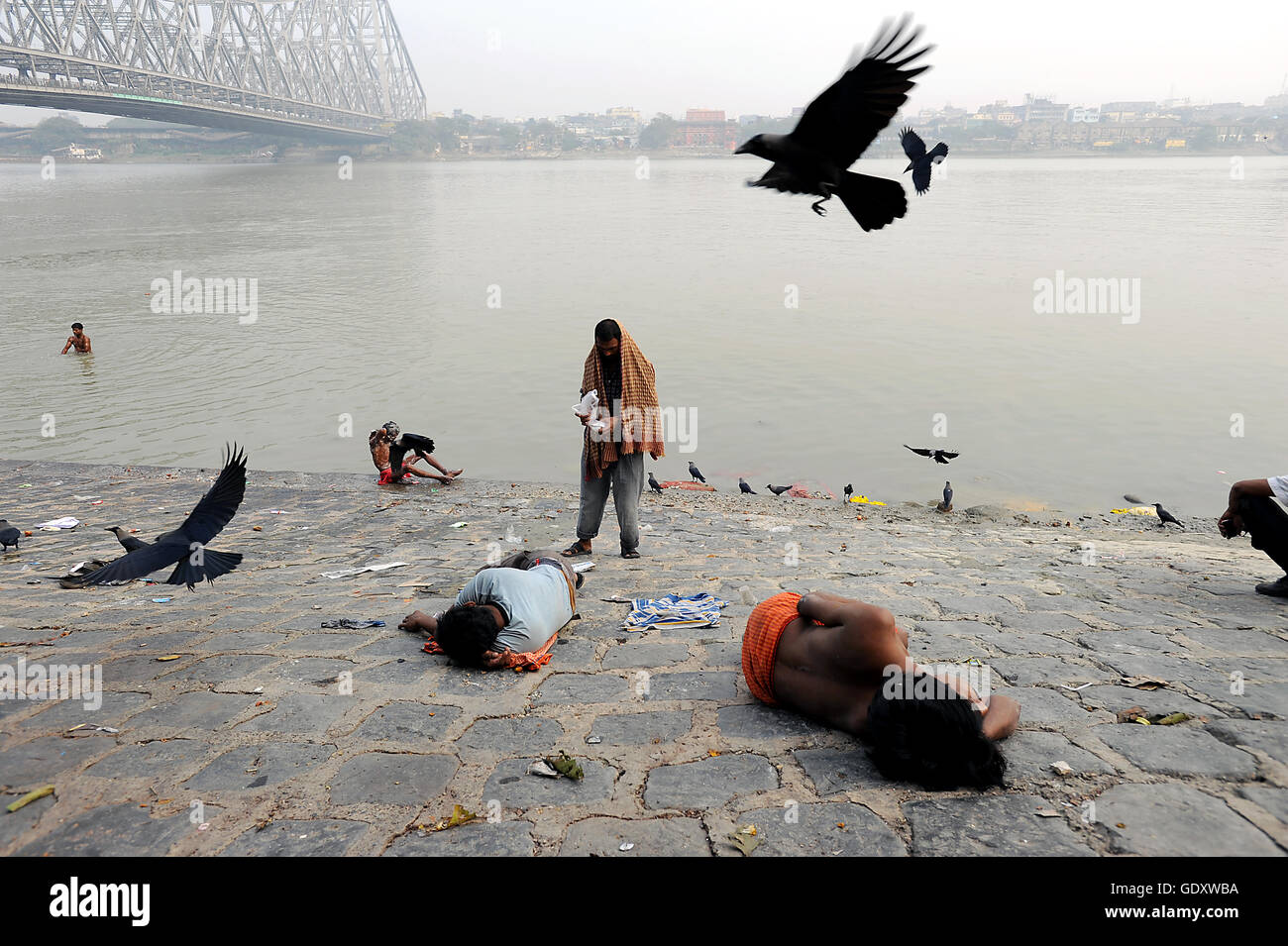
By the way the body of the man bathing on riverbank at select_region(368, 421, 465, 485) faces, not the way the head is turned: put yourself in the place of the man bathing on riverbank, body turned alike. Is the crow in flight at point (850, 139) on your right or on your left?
on your right

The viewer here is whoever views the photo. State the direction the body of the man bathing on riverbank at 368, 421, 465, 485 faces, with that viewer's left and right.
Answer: facing to the right of the viewer

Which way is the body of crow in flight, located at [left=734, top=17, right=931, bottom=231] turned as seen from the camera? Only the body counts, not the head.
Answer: to the viewer's left

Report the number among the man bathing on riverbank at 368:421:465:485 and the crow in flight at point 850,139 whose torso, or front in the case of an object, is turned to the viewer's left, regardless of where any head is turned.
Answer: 1

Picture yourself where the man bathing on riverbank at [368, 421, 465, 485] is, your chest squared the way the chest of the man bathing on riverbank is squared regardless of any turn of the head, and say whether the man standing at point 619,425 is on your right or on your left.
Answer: on your right

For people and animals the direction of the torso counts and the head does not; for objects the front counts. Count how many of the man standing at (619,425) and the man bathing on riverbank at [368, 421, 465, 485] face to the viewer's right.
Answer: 1
